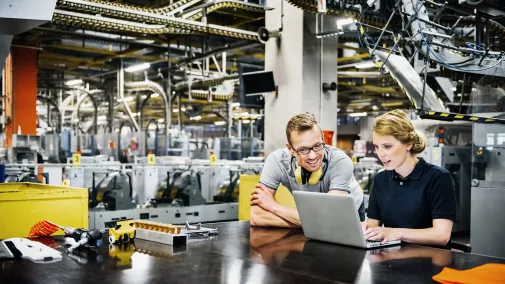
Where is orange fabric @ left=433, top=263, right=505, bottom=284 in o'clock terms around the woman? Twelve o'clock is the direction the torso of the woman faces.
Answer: The orange fabric is roughly at 10 o'clock from the woman.

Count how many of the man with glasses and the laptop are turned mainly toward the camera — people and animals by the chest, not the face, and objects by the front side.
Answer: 1

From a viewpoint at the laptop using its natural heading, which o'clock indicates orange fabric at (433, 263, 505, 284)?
The orange fabric is roughly at 3 o'clock from the laptop.

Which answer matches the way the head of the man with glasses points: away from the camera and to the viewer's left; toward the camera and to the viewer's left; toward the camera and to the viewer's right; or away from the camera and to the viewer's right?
toward the camera and to the viewer's right

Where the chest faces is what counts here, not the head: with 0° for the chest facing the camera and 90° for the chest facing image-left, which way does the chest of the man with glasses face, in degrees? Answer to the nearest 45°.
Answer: approximately 0°

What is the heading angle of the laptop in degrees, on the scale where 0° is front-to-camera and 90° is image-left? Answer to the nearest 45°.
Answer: approximately 225°

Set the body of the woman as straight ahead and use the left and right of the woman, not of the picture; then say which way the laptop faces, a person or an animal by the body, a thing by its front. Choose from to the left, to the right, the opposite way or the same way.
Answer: the opposite way

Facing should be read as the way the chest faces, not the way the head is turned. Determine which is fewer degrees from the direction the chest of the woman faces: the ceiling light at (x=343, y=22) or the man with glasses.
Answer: the man with glasses

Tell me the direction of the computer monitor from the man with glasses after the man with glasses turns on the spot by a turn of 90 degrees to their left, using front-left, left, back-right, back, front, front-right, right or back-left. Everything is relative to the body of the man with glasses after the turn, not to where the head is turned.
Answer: left

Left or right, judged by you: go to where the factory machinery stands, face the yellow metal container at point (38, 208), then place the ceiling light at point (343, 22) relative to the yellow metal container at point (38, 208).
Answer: left

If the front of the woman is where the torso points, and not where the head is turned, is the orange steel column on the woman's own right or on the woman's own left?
on the woman's own right

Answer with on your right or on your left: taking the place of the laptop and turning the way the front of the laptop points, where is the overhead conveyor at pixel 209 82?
on your left

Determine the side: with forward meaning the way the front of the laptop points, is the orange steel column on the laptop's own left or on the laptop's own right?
on the laptop's own left

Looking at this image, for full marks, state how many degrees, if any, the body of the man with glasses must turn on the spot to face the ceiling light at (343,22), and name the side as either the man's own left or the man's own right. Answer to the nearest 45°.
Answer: approximately 180°

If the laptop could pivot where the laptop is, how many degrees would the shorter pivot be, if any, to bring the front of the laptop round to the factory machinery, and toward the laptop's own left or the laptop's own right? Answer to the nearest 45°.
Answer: approximately 90° to the laptop's own left

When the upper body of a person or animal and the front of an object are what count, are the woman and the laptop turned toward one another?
yes

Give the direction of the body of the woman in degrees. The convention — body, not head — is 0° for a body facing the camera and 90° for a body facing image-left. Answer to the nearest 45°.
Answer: approximately 45°
